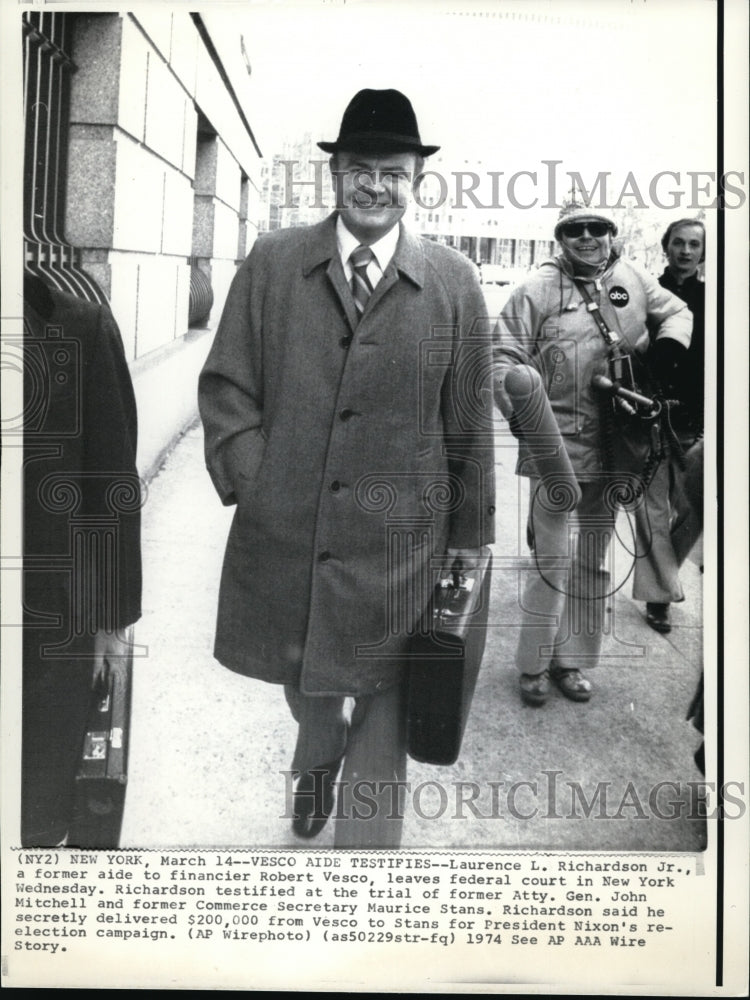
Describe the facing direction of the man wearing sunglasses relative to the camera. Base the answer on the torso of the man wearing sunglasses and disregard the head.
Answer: toward the camera
